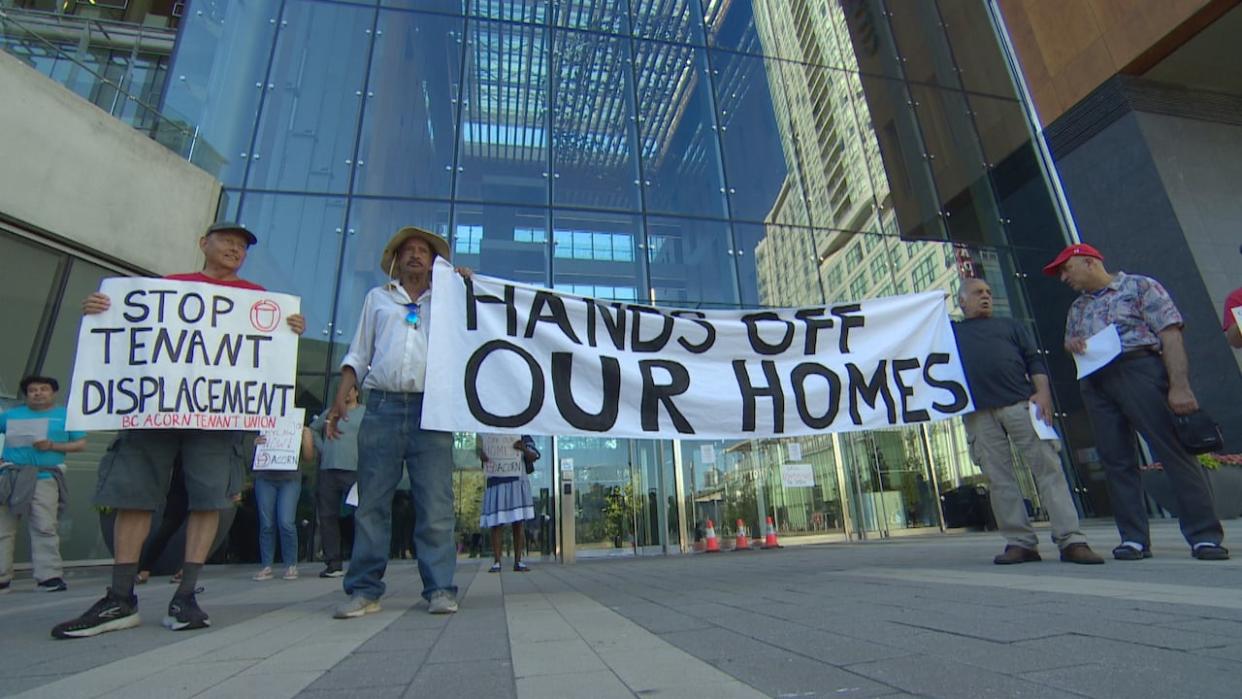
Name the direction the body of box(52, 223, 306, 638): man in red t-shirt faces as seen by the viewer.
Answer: toward the camera

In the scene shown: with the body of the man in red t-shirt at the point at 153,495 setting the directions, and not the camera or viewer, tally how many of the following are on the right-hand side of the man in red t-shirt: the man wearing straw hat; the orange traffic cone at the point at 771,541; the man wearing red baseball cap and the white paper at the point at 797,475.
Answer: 0

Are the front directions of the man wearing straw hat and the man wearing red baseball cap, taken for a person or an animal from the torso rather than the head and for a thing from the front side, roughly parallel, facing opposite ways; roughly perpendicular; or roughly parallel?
roughly perpendicular

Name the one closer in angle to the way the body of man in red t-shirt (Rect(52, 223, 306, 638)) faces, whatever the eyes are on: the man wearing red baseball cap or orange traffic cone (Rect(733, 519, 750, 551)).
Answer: the man wearing red baseball cap

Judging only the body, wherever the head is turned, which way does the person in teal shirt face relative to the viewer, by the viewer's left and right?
facing the viewer

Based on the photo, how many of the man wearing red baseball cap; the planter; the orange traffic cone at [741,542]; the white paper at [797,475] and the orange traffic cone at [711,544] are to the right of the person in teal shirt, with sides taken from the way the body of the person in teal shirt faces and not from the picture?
0

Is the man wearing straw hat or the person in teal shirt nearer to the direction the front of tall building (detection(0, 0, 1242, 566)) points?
the man wearing straw hat

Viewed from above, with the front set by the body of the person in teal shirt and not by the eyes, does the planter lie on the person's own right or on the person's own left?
on the person's own left

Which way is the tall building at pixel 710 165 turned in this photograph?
toward the camera

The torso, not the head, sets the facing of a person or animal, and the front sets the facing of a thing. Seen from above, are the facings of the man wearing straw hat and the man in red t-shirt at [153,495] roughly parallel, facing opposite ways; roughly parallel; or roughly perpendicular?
roughly parallel

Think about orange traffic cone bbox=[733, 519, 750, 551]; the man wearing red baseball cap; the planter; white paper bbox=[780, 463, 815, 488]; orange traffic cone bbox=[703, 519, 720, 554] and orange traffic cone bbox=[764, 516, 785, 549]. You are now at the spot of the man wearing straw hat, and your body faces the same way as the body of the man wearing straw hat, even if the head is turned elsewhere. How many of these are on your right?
0

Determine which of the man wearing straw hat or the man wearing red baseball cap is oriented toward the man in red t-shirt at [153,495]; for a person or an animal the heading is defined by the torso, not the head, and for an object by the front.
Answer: the man wearing red baseball cap

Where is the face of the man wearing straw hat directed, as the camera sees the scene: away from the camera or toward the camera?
toward the camera

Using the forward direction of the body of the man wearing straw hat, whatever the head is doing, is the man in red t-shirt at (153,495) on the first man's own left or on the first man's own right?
on the first man's own right

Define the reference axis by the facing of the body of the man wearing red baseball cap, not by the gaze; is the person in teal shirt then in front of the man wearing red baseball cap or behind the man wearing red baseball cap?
in front

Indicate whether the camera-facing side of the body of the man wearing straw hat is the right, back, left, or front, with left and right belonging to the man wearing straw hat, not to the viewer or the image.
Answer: front

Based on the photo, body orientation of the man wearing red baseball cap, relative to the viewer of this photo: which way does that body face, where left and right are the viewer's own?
facing the viewer and to the left of the viewer

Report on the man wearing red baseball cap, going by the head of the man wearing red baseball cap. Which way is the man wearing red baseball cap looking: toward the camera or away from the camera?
toward the camera

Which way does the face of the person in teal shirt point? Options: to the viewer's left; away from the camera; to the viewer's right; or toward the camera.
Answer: toward the camera

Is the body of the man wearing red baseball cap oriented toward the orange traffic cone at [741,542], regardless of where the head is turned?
no

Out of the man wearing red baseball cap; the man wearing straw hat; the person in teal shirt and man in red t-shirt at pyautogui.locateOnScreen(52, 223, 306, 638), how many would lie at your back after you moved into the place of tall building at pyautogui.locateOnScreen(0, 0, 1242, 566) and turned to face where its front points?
0
